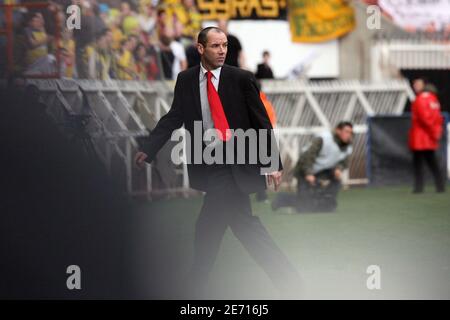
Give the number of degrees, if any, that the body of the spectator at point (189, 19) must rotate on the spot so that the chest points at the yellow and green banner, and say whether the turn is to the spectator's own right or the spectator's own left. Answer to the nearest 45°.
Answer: approximately 135° to the spectator's own left

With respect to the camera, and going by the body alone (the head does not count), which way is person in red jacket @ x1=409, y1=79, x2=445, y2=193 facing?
to the viewer's left

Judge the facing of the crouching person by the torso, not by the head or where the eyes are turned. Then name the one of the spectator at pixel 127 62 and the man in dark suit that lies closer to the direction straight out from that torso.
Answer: the man in dark suit
